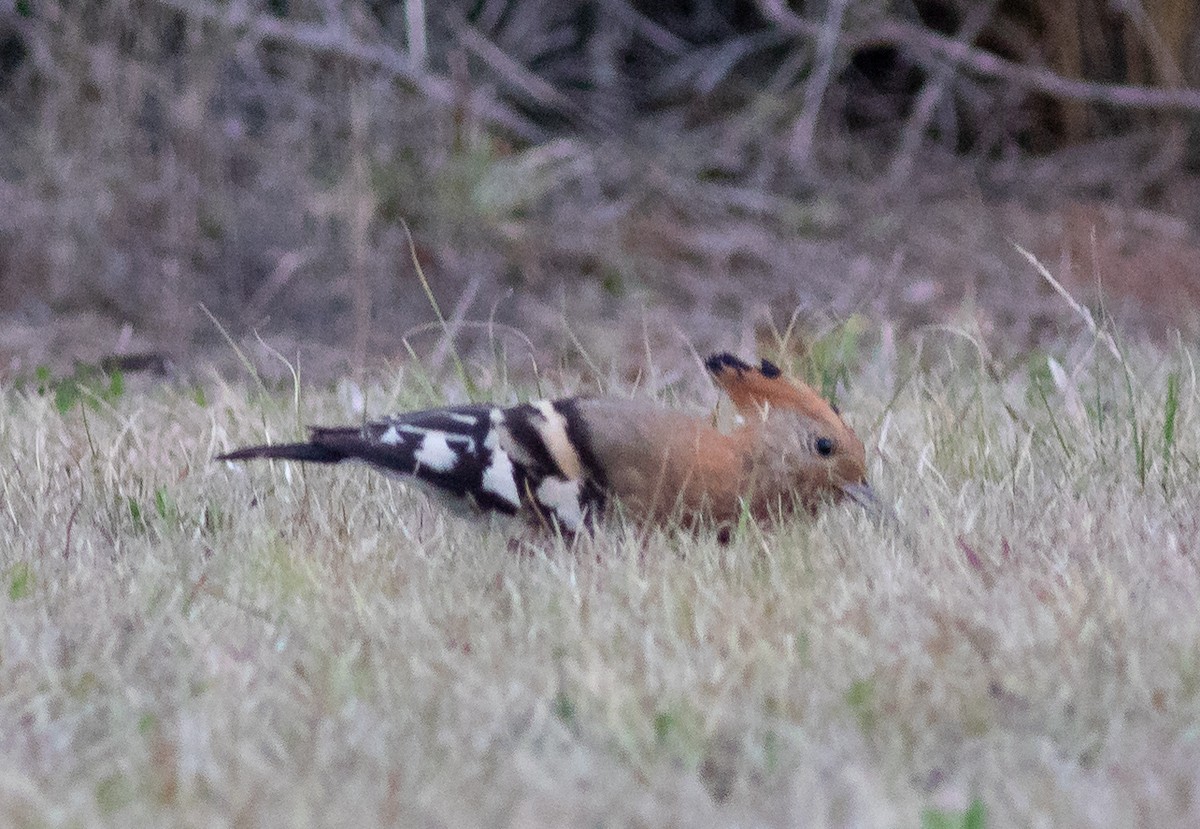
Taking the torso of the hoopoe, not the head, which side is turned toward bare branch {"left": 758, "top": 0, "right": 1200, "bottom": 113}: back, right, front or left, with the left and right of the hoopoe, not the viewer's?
left

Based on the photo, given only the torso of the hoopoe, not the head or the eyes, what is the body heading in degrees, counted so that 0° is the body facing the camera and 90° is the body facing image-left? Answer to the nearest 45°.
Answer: approximately 270°

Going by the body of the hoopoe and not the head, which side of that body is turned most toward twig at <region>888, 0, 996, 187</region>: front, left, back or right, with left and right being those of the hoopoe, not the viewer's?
left

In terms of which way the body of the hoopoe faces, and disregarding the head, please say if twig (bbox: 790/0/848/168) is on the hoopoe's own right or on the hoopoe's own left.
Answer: on the hoopoe's own left
